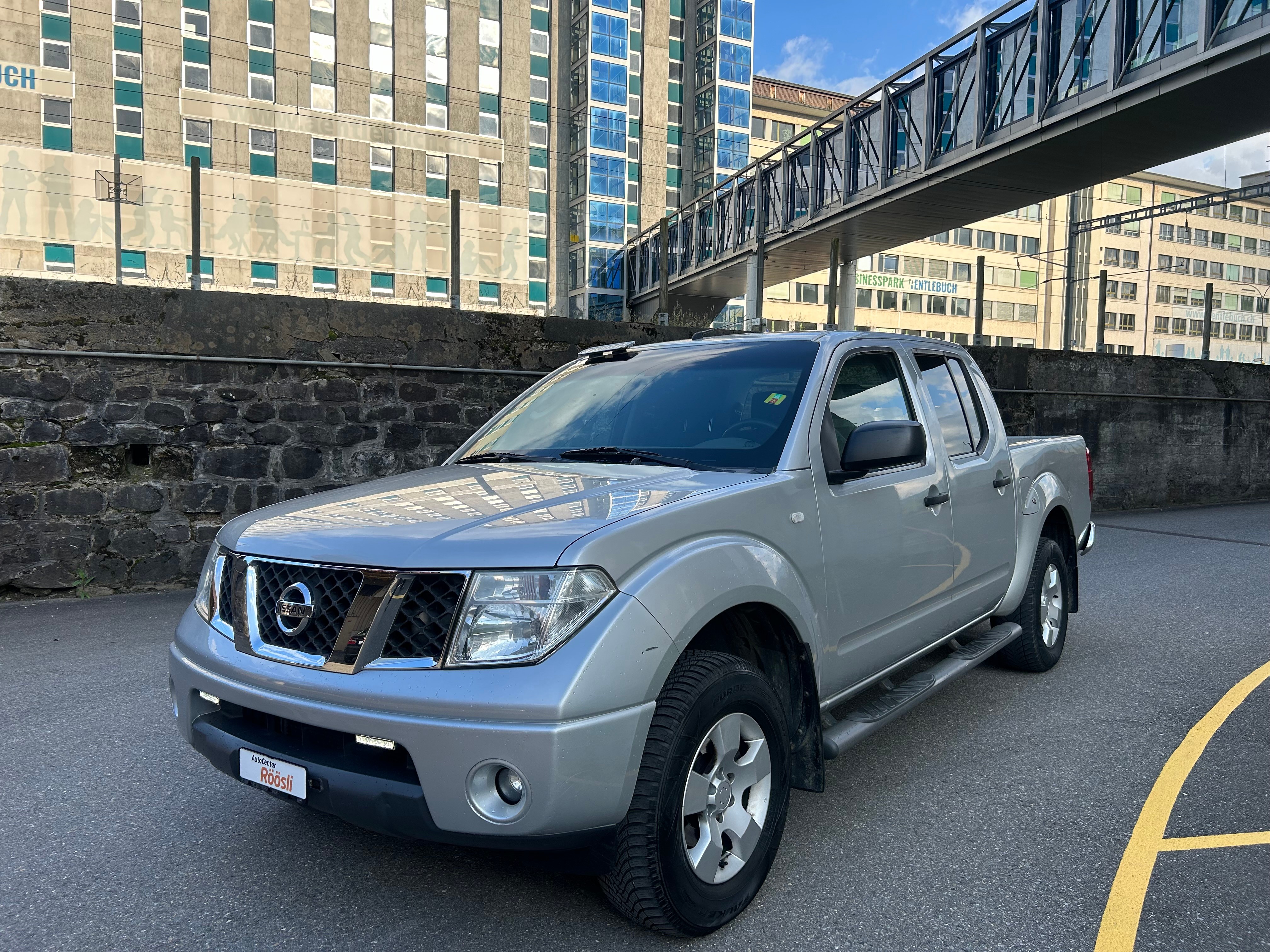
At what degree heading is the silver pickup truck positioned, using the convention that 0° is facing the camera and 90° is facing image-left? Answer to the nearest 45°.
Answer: approximately 45°

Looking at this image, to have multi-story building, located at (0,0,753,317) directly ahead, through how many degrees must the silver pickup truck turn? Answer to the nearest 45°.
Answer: approximately 135° to its right
